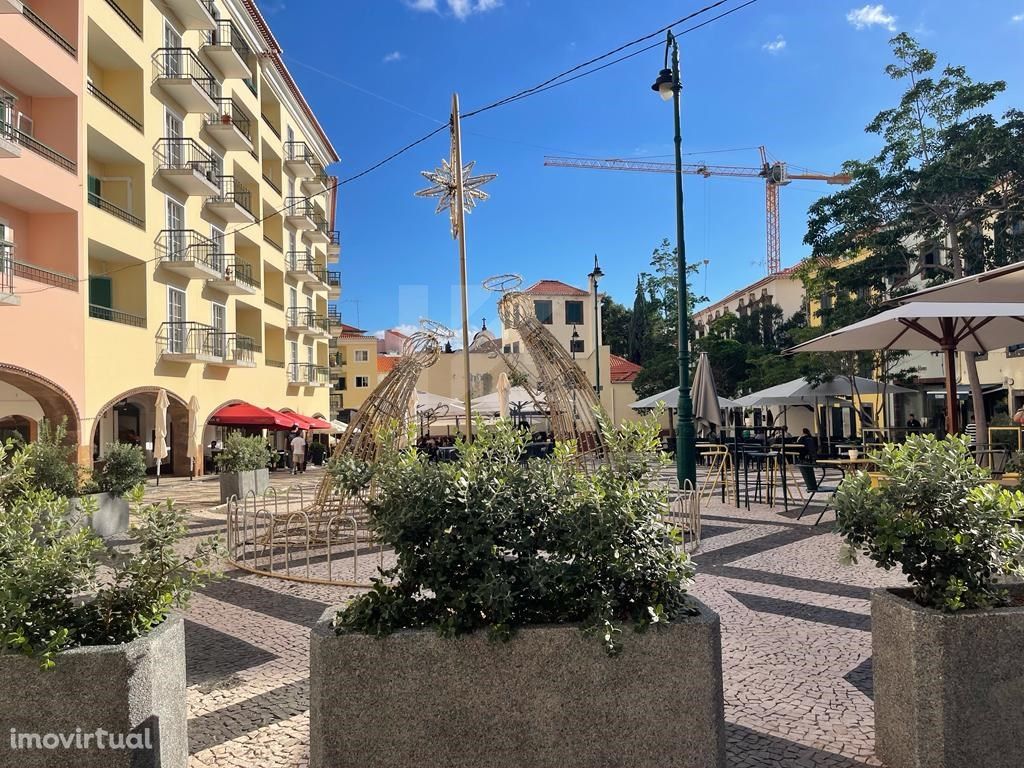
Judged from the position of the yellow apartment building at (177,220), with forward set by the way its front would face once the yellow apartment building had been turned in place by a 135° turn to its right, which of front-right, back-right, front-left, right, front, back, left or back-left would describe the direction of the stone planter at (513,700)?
left

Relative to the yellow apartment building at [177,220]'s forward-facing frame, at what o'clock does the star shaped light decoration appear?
The star shaped light decoration is roughly at 1 o'clock from the yellow apartment building.

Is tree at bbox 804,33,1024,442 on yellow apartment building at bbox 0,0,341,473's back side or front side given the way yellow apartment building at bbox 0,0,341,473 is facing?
on the front side

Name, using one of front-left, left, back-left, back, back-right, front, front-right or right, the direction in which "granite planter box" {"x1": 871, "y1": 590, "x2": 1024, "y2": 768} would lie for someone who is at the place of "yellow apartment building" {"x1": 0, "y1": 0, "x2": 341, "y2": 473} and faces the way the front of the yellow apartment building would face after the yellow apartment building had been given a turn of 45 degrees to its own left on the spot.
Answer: right

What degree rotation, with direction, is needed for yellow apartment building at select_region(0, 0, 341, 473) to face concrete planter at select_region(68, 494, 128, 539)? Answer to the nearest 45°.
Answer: approximately 45° to its right

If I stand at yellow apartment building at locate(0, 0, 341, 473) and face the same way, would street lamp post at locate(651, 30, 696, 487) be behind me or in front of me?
in front

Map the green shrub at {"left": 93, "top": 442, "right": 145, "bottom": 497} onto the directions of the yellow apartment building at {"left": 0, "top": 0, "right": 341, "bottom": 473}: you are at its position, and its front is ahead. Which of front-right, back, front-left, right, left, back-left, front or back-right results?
front-right

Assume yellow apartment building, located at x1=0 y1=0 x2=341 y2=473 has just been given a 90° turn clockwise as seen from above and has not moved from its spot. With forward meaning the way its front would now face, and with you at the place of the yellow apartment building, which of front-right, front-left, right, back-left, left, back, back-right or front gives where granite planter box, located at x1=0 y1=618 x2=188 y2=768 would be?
front-left

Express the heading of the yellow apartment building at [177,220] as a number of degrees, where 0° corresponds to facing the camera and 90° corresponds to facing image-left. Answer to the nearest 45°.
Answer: approximately 315°

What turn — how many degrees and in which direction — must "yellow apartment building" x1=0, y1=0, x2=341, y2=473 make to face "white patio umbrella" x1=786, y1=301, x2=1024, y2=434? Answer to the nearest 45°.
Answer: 0° — it already faces it
